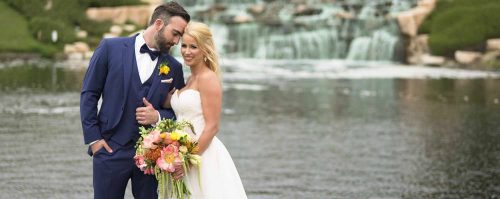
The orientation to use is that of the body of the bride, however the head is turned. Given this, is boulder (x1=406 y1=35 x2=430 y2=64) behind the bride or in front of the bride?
behind

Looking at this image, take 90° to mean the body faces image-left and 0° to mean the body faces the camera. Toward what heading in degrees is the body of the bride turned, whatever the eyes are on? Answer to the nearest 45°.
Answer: approximately 45°

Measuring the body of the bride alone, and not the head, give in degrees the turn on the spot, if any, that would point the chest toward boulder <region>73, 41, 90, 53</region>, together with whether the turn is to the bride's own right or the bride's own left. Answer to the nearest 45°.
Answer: approximately 135° to the bride's own right

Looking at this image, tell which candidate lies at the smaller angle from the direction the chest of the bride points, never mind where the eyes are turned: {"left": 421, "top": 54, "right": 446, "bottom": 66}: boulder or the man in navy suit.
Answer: the man in navy suit

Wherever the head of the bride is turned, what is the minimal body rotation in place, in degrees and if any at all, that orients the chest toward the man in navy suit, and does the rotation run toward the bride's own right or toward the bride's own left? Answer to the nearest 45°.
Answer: approximately 45° to the bride's own right

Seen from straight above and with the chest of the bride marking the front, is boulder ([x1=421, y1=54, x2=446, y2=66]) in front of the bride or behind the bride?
behind
